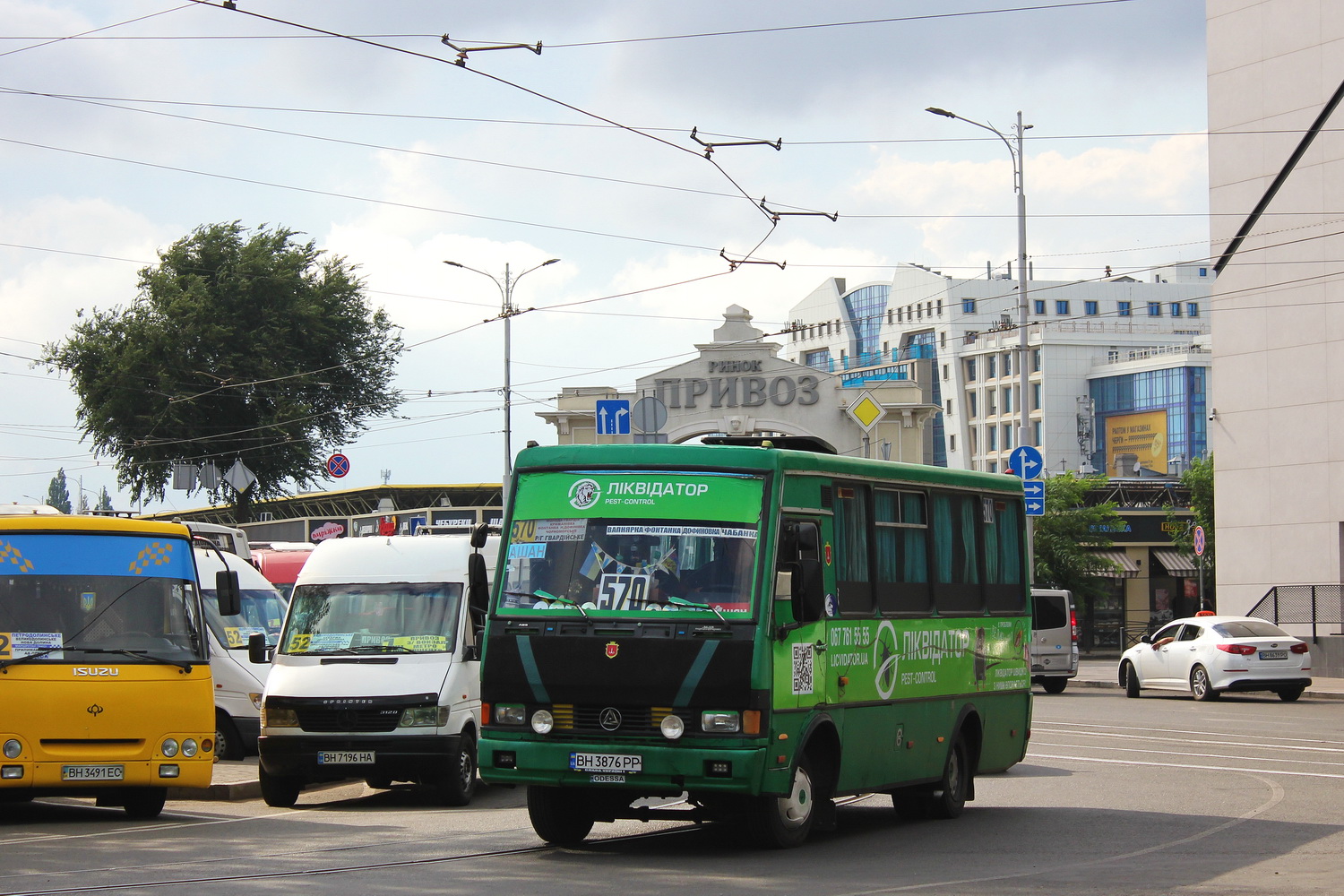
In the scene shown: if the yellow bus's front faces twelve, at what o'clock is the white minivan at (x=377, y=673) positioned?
The white minivan is roughly at 8 o'clock from the yellow bus.

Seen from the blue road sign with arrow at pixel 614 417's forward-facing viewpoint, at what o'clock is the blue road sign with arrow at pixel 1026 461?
the blue road sign with arrow at pixel 1026 461 is roughly at 8 o'clock from the blue road sign with arrow at pixel 614 417.

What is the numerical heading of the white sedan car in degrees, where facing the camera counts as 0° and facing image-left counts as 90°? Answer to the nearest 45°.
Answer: approximately 135°

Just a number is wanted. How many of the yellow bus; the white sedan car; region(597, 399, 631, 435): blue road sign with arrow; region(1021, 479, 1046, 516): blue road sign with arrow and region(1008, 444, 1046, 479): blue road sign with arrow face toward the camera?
4

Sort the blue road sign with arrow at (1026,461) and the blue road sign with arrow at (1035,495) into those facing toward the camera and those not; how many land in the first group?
2

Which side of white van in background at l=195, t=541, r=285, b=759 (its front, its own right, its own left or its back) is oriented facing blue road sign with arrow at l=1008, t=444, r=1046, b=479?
left

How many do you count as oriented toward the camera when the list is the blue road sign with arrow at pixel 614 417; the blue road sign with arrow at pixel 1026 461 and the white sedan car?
2
